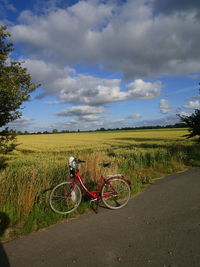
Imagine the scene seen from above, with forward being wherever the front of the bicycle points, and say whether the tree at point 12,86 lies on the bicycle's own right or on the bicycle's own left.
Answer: on the bicycle's own right

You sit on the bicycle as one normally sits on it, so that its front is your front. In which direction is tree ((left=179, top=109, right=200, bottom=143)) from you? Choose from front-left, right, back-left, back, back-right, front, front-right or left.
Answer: back-right

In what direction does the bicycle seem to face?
to the viewer's left
